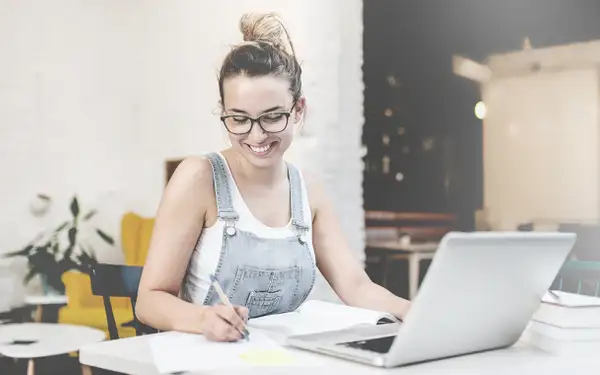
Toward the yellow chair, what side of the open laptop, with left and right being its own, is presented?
front

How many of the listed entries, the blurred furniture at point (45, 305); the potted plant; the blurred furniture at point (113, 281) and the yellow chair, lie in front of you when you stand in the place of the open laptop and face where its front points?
4

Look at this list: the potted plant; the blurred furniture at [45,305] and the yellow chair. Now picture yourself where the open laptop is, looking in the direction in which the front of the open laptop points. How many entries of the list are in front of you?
3

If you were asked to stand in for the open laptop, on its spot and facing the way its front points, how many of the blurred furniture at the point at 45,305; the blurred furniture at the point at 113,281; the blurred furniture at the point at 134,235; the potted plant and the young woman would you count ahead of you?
5

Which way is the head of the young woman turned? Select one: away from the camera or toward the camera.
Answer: toward the camera

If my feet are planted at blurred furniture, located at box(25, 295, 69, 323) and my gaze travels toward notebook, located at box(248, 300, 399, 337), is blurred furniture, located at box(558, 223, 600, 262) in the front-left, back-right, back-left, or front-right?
front-left

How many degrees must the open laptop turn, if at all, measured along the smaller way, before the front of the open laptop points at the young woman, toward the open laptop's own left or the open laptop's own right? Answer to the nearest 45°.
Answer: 0° — it already faces them

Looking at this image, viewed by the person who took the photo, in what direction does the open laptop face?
facing away from the viewer and to the left of the viewer
